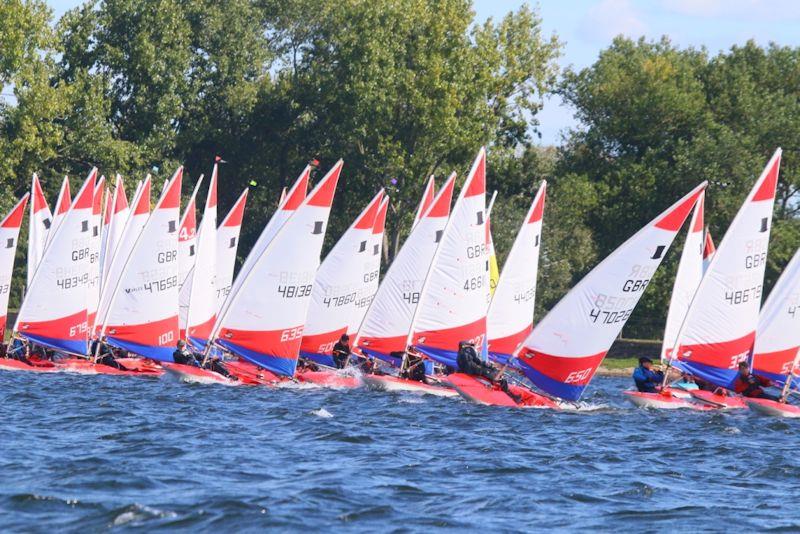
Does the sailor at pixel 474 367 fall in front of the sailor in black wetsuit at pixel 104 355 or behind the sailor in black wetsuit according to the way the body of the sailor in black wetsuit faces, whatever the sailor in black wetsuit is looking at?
in front

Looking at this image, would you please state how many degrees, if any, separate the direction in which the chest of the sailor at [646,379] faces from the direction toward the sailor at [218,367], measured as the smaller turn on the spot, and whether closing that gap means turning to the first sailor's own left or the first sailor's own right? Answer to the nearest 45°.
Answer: approximately 135° to the first sailor's own right

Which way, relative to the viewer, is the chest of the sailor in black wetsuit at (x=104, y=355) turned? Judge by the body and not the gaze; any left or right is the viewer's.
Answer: facing to the right of the viewer

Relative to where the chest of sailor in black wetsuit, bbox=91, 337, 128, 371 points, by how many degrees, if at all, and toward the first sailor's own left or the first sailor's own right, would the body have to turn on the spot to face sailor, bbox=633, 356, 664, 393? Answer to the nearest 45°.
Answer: approximately 45° to the first sailor's own right

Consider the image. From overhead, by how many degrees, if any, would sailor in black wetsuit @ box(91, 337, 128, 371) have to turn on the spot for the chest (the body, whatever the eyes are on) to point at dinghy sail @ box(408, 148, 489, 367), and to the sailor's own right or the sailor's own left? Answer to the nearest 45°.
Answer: approximately 45° to the sailor's own right
